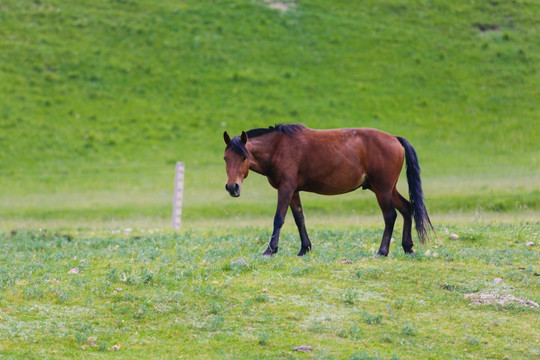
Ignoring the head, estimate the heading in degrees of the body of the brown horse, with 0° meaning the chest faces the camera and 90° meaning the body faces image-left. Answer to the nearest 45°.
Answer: approximately 90°

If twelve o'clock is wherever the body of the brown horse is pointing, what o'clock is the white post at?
The white post is roughly at 2 o'clock from the brown horse.

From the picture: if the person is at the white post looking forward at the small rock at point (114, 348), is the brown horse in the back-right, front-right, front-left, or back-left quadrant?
front-left

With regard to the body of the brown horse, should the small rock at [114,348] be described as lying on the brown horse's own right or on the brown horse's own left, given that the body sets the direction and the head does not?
on the brown horse's own left

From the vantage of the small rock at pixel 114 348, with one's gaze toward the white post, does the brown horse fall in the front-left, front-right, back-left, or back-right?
front-right

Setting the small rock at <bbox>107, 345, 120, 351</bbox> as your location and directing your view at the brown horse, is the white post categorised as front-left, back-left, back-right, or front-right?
front-left
